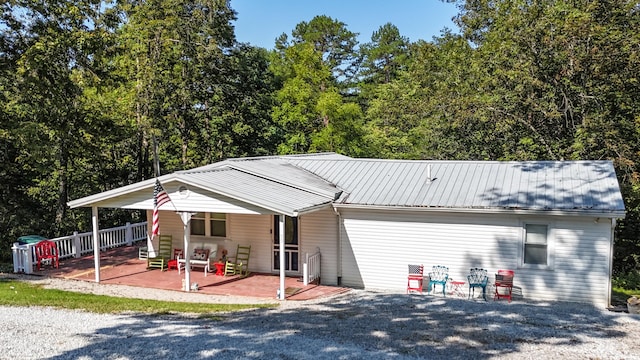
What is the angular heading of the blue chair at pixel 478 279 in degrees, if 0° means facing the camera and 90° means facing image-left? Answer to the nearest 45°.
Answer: approximately 0°

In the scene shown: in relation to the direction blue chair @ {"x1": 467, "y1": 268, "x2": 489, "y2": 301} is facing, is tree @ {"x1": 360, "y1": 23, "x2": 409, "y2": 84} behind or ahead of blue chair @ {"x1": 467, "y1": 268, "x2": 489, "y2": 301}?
behind

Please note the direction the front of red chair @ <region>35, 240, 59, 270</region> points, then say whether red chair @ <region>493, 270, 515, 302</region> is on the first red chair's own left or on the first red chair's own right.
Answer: on the first red chair's own left

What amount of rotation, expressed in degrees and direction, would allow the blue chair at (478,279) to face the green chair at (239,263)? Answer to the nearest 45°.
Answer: approximately 90° to its right

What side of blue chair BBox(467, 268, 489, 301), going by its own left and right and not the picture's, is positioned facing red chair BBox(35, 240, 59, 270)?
right

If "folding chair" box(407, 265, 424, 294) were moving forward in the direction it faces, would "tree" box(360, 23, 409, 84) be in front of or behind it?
behind

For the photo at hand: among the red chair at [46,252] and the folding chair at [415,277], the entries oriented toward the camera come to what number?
2

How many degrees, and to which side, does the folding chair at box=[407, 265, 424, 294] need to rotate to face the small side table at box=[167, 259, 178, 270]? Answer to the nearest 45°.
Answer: approximately 90° to its right
